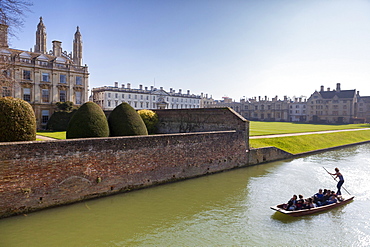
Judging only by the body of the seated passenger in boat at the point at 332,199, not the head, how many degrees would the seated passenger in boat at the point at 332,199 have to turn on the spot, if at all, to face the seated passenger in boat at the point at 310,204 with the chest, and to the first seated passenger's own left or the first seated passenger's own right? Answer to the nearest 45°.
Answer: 0° — they already face them

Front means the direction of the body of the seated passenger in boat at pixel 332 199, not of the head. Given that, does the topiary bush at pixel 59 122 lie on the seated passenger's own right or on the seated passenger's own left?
on the seated passenger's own right

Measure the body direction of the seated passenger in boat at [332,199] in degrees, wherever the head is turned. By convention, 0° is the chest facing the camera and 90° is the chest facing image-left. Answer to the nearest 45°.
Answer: approximately 45°

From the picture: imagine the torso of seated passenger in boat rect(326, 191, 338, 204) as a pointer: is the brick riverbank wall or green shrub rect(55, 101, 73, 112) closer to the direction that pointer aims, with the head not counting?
the brick riverbank wall

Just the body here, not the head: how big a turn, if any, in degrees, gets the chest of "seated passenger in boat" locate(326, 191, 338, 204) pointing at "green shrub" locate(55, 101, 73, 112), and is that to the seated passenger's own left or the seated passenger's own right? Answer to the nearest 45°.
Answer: approximately 45° to the seated passenger's own right

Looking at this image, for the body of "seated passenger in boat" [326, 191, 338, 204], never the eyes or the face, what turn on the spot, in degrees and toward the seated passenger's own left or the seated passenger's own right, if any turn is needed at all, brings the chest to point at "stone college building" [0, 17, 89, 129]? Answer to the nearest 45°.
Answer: approximately 45° to the seated passenger's own right

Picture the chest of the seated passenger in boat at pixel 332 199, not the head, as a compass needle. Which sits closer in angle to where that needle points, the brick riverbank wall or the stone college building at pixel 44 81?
the brick riverbank wall

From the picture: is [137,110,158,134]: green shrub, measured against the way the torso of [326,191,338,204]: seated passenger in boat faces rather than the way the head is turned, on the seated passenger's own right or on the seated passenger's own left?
on the seated passenger's own right

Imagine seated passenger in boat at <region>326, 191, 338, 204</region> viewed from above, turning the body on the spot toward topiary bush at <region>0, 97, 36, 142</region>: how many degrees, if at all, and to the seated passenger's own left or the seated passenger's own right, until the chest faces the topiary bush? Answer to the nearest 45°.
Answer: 0° — they already face it

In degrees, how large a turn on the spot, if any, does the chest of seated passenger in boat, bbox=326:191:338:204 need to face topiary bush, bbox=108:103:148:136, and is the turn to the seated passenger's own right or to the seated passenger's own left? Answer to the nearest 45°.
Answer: approximately 45° to the seated passenger's own right
